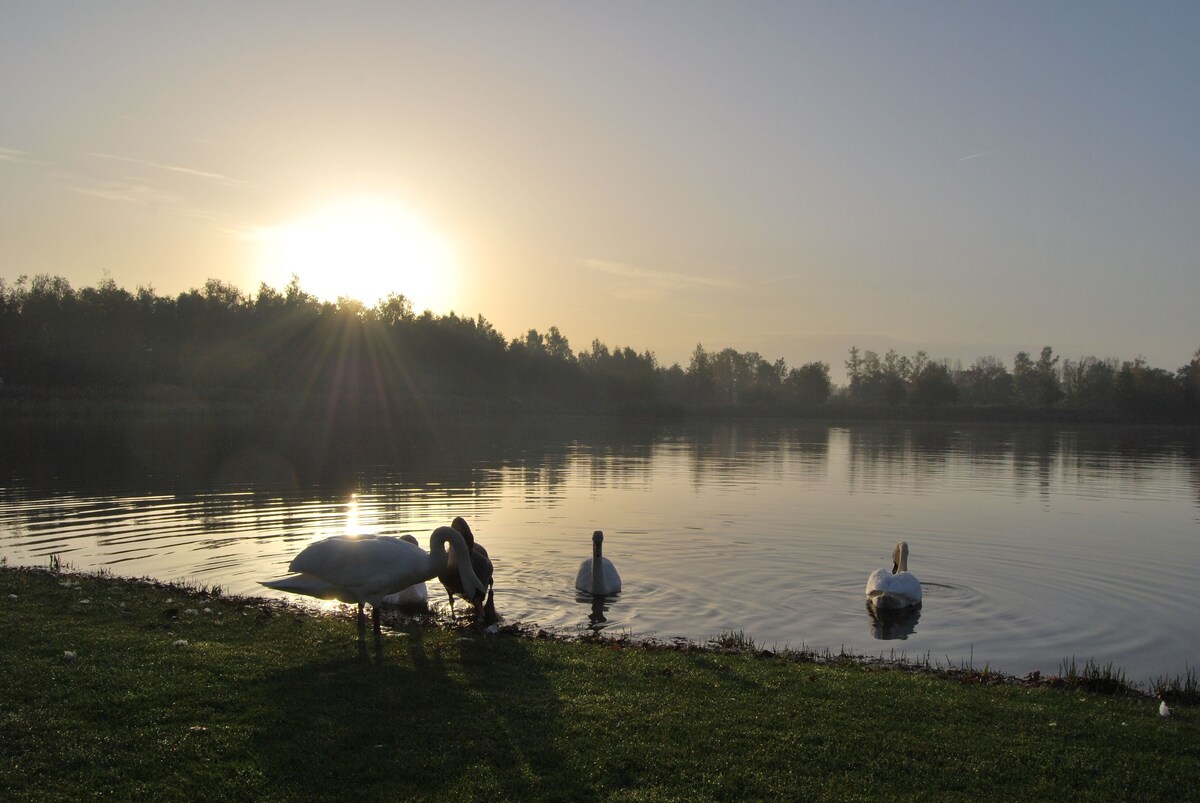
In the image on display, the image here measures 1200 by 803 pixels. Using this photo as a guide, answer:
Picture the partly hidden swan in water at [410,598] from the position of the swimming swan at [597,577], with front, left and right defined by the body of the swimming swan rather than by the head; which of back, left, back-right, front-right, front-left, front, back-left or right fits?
front-right

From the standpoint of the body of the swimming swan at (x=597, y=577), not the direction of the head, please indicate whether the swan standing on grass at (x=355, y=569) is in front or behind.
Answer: in front

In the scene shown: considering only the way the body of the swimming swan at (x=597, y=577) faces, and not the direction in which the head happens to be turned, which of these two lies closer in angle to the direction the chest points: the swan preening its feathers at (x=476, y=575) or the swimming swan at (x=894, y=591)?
the swan preening its feathers

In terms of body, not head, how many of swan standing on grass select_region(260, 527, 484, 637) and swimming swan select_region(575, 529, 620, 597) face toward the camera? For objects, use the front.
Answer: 1

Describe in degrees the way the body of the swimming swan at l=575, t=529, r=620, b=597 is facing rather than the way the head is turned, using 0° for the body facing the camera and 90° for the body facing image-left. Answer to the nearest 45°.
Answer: approximately 0°

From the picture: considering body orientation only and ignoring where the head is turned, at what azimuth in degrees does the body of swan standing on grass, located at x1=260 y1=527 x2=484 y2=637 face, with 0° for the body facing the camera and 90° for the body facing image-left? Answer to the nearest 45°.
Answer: approximately 270°

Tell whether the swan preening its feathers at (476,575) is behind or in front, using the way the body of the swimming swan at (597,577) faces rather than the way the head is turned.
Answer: in front

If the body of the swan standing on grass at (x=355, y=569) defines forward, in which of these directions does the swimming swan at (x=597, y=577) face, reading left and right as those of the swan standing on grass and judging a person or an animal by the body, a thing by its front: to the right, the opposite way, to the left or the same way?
to the right

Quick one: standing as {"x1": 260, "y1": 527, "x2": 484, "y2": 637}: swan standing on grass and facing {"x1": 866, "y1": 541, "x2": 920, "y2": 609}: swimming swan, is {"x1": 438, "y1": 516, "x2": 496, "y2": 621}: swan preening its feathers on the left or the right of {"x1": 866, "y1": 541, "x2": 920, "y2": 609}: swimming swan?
left

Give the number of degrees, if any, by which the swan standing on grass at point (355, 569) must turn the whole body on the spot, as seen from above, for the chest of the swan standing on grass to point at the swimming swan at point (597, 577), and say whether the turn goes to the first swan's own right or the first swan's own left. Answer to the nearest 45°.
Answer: approximately 45° to the first swan's own left

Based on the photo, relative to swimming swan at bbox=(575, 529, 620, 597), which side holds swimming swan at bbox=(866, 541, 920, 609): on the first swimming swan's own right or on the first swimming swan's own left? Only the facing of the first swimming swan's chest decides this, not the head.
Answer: on the first swimming swan's own left
